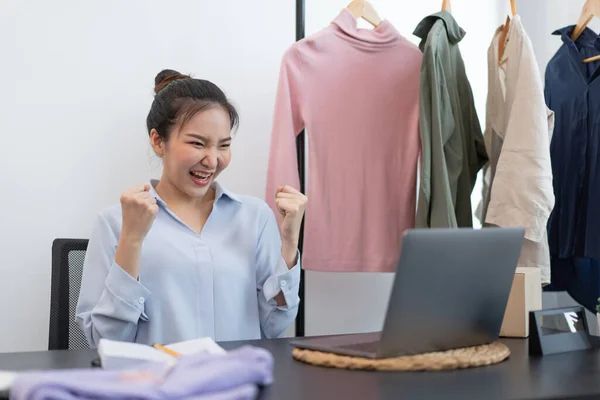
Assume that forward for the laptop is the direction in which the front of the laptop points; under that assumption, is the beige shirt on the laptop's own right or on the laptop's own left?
on the laptop's own right

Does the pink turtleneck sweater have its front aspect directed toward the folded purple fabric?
yes

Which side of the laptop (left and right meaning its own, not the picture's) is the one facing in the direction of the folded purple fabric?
left

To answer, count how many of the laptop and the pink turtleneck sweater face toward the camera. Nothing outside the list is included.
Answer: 1

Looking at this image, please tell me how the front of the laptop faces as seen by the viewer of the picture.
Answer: facing away from the viewer and to the left of the viewer

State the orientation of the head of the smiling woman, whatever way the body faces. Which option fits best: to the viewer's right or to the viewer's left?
to the viewer's right

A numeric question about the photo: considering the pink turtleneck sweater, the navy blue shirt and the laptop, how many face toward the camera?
2

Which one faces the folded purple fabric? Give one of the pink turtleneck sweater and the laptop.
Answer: the pink turtleneck sweater

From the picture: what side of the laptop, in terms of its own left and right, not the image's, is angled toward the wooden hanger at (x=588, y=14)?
right
